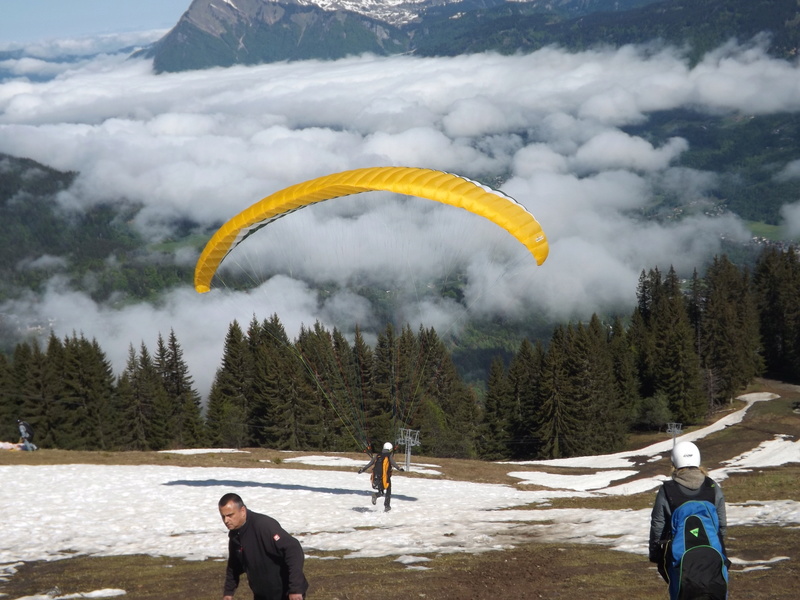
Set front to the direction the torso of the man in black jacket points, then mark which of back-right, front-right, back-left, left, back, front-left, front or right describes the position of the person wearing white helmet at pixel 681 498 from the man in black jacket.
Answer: back-left

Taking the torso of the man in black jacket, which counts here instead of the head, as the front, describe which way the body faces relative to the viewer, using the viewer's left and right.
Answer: facing the viewer and to the left of the viewer

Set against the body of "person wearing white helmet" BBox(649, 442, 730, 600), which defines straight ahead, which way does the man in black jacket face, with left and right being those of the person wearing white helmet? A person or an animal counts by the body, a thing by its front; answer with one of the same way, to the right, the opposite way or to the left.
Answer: the opposite way

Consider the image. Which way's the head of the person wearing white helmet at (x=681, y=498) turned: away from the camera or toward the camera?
away from the camera

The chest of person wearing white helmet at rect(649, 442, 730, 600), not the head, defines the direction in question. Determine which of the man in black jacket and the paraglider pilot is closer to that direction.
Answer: the paraglider pilot

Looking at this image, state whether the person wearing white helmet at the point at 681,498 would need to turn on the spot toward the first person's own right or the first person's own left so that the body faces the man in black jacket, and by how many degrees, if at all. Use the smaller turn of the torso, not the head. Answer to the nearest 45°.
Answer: approximately 90° to the first person's own left

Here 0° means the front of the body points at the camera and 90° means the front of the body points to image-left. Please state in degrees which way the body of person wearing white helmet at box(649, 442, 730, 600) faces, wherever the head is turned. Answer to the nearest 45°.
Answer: approximately 180°

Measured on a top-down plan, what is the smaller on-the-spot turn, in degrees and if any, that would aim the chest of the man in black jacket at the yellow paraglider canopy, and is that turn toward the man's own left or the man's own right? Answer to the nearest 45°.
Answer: approximately 135° to the man's own right

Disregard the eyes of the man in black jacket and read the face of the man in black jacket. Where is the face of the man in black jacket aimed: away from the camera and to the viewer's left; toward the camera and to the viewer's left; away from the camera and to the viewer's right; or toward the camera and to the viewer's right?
toward the camera and to the viewer's left

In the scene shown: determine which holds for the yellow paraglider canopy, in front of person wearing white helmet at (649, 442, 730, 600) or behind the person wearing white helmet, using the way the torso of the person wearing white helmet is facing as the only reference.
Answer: in front

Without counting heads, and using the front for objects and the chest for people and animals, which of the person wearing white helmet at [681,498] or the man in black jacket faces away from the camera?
the person wearing white helmet

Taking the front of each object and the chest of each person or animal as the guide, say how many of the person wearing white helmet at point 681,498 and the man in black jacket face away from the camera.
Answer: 1

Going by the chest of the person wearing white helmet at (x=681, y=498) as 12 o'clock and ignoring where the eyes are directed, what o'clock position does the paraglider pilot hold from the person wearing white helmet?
The paraglider pilot is roughly at 11 o'clock from the person wearing white helmet.

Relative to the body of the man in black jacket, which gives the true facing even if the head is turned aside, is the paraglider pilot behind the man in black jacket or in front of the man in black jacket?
behind
